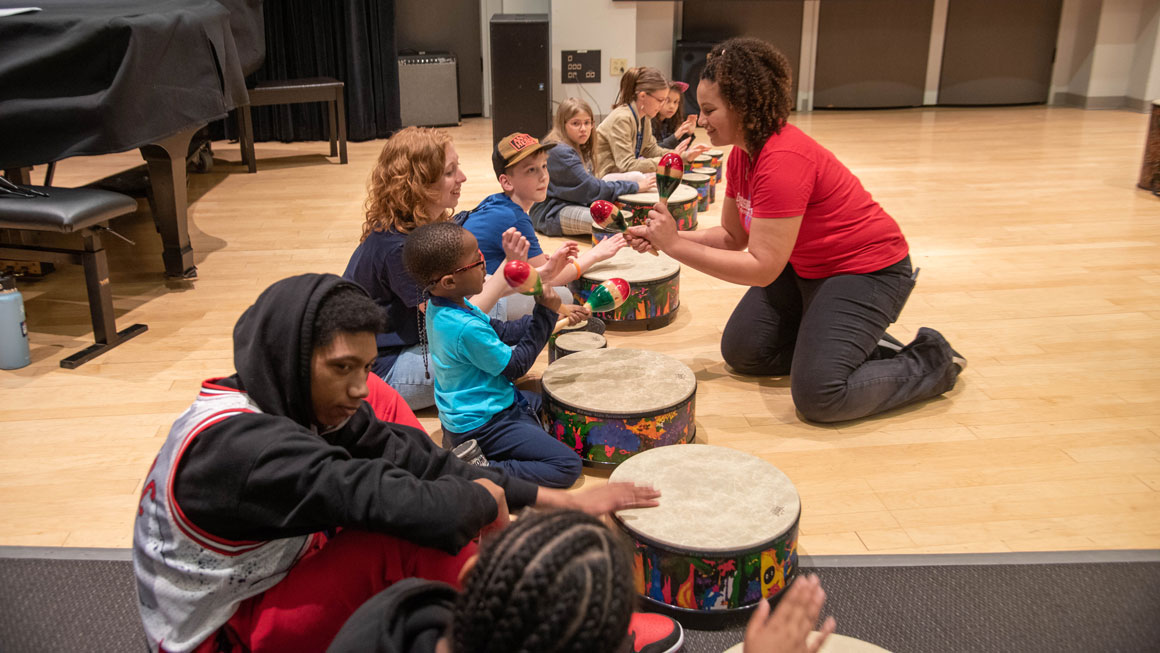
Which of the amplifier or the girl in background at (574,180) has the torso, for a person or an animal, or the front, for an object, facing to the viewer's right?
the girl in background

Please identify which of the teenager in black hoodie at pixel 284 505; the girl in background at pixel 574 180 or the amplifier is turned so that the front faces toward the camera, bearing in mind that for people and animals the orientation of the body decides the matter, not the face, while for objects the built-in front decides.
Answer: the amplifier

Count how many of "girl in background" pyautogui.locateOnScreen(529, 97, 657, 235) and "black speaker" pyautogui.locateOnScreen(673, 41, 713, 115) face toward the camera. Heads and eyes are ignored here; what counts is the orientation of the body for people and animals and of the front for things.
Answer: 1

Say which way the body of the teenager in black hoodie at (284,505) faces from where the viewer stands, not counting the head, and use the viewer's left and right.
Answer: facing to the right of the viewer

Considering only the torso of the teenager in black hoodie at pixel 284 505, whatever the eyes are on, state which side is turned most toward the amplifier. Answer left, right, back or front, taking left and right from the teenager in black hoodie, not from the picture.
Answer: left

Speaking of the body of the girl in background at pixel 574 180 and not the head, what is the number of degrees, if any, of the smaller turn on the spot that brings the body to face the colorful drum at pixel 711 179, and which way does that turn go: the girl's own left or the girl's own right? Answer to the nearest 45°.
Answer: approximately 45° to the girl's own left

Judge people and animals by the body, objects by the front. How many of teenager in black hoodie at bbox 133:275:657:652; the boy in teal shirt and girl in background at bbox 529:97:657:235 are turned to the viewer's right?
3

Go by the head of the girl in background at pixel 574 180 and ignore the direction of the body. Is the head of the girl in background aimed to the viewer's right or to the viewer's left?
to the viewer's right

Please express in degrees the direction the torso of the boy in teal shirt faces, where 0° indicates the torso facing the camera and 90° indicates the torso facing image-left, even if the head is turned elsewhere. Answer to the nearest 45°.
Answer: approximately 270°

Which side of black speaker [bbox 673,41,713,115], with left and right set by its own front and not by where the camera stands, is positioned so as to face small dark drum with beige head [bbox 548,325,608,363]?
front

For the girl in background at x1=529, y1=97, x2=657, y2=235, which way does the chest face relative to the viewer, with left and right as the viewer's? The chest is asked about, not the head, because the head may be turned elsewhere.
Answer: facing to the right of the viewer

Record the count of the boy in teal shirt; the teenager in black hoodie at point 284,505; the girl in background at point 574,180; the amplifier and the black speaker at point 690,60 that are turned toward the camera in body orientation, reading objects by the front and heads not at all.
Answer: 2
